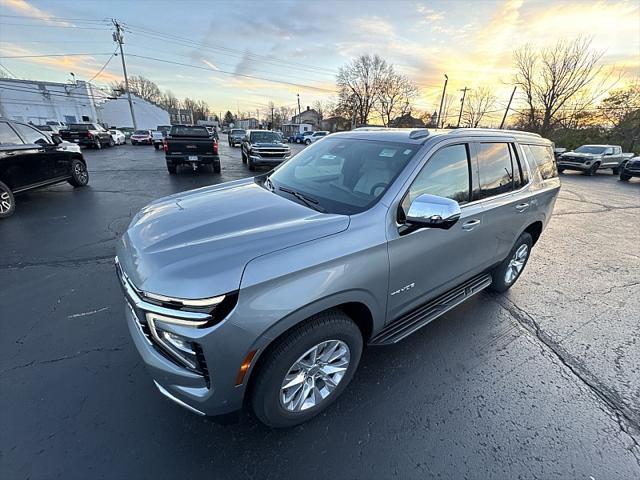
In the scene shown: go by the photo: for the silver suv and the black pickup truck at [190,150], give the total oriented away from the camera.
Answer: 1

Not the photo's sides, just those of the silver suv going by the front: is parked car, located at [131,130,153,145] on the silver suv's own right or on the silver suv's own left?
on the silver suv's own right

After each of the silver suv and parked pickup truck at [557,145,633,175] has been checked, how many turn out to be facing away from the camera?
0

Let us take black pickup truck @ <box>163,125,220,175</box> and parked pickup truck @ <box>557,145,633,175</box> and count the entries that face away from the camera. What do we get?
1

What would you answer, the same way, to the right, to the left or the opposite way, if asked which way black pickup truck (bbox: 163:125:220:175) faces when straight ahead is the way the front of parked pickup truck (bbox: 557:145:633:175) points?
to the right

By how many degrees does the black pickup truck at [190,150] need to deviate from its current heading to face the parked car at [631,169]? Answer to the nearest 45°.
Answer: approximately 90° to its right

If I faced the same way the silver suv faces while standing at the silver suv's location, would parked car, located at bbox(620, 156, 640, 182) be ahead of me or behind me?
behind

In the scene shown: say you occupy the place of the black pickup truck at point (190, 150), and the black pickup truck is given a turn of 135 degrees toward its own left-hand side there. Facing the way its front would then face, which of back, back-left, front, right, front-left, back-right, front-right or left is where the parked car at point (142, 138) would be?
back-right

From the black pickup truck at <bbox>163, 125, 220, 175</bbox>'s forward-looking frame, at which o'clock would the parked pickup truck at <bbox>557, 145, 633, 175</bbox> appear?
The parked pickup truck is roughly at 3 o'clock from the black pickup truck.

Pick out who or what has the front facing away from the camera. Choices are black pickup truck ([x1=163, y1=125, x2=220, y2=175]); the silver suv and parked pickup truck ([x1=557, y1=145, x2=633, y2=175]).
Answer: the black pickup truck

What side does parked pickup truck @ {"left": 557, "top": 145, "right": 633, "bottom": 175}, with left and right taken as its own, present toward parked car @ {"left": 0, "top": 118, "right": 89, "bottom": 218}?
front

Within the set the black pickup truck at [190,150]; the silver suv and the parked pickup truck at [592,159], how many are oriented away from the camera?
1

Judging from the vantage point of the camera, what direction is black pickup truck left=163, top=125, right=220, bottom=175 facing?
facing away from the viewer

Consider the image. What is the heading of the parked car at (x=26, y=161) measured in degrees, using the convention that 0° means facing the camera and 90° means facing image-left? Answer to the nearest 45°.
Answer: approximately 225°

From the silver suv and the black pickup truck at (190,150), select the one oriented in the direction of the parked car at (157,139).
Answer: the black pickup truck

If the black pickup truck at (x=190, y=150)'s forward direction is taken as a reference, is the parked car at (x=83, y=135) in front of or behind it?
in front

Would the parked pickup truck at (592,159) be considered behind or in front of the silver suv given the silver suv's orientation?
behind

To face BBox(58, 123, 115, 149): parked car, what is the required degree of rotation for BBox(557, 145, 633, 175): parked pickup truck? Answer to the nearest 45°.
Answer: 0° — it already faces it

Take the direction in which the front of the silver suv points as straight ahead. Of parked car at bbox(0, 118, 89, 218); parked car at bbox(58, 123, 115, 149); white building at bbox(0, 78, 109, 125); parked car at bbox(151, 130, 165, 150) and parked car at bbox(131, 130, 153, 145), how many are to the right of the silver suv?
5
